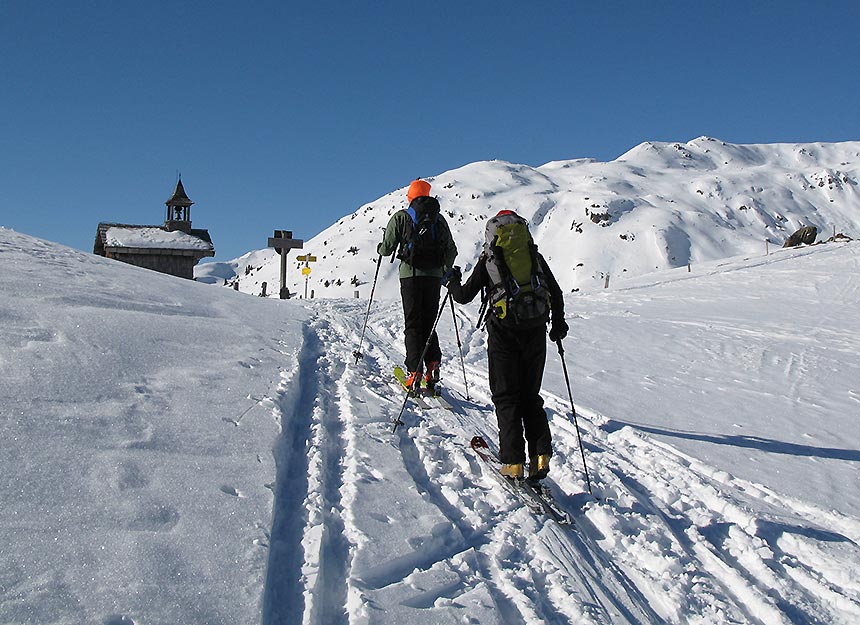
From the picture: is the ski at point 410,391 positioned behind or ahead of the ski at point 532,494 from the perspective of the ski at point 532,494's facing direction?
ahead

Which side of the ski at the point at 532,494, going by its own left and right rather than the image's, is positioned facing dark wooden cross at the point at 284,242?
front

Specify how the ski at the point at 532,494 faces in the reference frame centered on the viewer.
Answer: facing away from the viewer and to the left of the viewer
